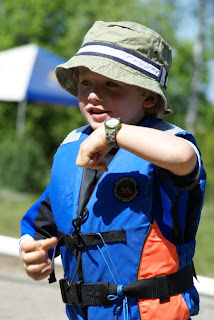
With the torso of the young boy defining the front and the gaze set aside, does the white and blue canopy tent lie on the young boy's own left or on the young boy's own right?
on the young boy's own right

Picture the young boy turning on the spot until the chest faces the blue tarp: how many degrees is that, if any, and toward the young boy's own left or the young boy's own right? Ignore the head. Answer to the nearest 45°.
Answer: approximately 135° to the young boy's own right

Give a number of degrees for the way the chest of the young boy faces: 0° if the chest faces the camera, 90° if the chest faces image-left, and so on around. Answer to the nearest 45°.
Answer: approximately 45°
